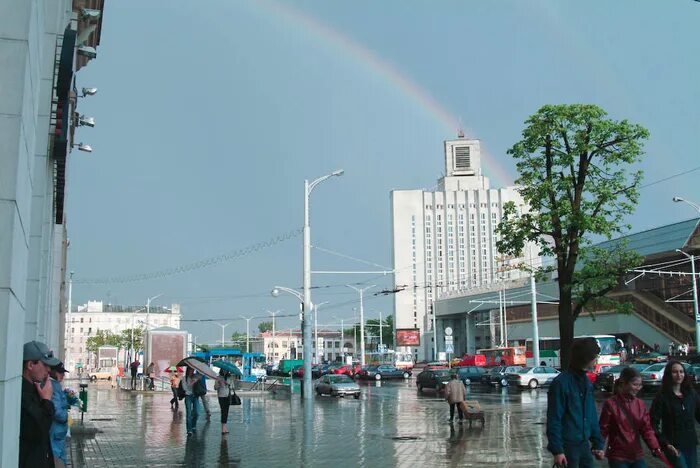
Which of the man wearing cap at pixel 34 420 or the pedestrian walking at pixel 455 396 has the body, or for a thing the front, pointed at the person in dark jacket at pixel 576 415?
the man wearing cap

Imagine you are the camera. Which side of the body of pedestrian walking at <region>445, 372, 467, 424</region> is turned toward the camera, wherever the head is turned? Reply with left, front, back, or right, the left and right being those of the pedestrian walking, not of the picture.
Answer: back

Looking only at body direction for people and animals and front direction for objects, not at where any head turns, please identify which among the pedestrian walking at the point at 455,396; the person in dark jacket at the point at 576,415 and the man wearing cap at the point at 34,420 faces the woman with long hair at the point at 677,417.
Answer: the man wearing cap

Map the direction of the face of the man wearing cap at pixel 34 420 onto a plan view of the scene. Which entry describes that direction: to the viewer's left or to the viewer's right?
to the viewer's right

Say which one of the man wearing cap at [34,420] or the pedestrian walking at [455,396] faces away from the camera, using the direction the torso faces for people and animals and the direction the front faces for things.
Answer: the pedestrian walking

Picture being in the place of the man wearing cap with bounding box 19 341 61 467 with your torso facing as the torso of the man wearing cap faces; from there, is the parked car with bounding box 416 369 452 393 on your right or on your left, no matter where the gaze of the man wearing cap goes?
on your left

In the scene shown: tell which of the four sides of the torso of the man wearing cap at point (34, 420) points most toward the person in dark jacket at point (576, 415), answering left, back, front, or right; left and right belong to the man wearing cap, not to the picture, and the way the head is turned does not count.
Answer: front

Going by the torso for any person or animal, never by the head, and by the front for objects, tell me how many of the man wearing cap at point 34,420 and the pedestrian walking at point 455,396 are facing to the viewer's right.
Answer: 1

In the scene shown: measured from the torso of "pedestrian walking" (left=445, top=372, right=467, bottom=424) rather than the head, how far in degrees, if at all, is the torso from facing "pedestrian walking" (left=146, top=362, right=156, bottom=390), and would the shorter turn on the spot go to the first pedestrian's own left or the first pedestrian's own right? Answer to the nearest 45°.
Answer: approximately 45° to the first pedestrian's own left

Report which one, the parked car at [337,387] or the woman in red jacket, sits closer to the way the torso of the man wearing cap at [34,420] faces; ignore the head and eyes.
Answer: the woman in red jacket

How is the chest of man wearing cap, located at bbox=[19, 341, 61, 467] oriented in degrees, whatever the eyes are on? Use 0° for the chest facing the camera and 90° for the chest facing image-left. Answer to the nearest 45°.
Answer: approximately 270°

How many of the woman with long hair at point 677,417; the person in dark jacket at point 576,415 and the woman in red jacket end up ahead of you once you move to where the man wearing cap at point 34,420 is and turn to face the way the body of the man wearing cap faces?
3

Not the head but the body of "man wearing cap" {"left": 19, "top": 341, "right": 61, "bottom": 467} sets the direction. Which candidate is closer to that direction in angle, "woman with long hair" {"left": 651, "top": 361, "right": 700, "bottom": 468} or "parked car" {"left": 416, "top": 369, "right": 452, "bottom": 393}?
the woman with long hair
